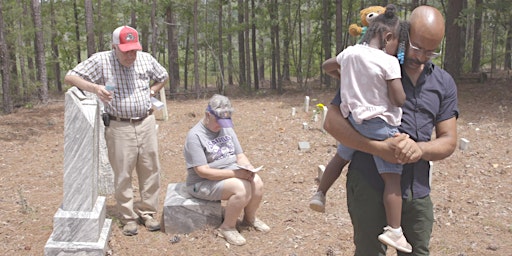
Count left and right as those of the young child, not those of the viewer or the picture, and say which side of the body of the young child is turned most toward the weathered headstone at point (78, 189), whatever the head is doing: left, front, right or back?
left

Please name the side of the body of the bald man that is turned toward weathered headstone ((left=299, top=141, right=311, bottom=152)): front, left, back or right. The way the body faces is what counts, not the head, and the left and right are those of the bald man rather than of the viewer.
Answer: back

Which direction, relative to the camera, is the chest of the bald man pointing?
toward the camera

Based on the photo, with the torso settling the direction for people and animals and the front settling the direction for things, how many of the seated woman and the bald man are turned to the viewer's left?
0

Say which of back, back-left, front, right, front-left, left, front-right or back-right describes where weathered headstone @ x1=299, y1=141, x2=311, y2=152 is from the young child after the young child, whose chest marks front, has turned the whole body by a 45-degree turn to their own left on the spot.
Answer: front

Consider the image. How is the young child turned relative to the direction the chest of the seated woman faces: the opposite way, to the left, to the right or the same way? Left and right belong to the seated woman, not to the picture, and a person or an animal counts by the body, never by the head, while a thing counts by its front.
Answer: to the left

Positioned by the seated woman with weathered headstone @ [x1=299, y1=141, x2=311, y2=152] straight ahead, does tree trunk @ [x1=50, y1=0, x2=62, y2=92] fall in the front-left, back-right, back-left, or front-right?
front-left

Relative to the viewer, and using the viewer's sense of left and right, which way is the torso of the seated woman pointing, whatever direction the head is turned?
facing the viewer and to the right of the viewer

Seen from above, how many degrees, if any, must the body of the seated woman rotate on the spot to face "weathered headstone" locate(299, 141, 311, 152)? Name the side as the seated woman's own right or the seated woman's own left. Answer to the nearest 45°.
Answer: approximately 135° to the seated woman's own left

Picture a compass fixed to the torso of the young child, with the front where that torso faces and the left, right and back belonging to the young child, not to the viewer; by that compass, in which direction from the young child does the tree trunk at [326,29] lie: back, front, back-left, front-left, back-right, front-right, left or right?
front-left

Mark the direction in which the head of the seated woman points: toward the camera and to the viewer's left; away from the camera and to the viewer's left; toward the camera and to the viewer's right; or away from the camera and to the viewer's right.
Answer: toward the camera and to the viewer's right

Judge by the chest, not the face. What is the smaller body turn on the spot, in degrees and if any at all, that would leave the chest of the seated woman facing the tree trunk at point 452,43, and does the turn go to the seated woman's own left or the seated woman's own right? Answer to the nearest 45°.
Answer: approximately 90° to the seated woman's own left

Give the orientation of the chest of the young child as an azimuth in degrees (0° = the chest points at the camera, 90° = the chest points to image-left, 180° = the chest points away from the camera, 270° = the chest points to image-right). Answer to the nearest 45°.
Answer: approximately 225°
